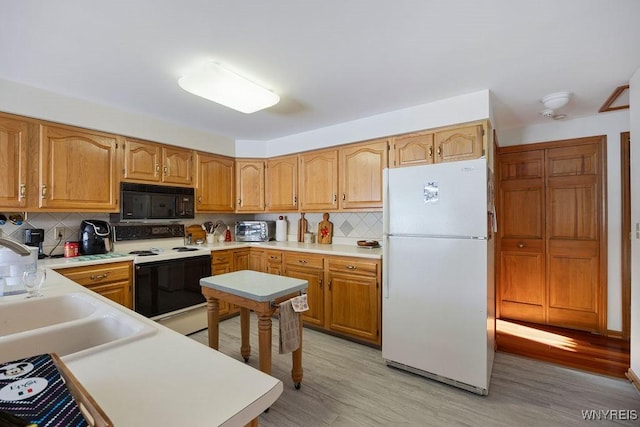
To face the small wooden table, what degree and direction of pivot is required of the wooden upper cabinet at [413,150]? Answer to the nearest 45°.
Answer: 0° — it already faces it

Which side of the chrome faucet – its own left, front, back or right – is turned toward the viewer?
right

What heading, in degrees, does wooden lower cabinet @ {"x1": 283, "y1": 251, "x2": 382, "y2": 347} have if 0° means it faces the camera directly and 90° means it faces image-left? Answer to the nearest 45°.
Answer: approximately 45°

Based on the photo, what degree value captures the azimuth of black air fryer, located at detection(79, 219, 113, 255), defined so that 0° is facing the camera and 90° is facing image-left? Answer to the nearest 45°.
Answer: approximately 315°
